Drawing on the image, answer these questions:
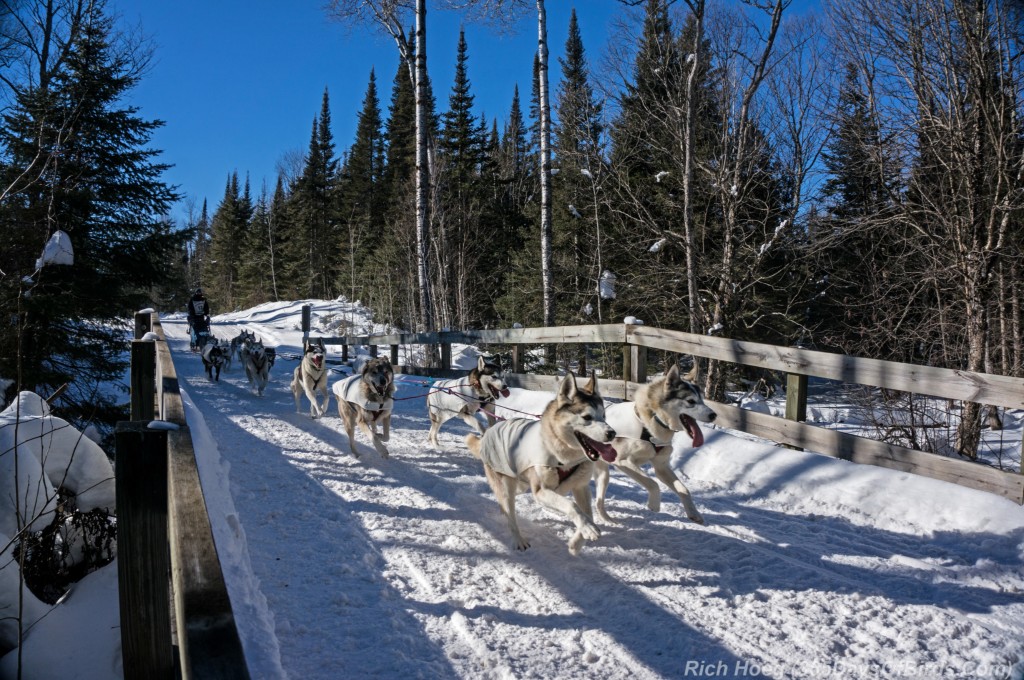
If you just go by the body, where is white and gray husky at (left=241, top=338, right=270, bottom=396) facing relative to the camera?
toward the camera

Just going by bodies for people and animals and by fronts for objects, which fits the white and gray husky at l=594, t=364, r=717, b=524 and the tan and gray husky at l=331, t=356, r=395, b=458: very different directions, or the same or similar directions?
same or similar directions

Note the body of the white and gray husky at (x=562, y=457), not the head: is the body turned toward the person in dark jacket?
no

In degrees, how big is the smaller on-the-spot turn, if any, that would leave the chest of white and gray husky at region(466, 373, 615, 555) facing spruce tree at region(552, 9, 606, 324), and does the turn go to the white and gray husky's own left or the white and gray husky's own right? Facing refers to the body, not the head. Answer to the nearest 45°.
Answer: approximately 135° to the white and gray husky's own left

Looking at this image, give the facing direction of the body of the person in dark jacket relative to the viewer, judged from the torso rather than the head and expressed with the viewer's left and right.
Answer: facing the viewer

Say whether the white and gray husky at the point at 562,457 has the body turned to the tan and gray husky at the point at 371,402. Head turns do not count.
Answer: no

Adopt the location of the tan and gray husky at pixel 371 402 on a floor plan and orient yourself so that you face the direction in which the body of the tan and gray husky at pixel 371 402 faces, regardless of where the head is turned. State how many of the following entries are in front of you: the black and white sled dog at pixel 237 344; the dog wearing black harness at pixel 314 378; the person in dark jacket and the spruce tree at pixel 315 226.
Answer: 0

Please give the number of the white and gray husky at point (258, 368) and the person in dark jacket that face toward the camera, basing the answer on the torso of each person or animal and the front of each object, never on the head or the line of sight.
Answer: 2

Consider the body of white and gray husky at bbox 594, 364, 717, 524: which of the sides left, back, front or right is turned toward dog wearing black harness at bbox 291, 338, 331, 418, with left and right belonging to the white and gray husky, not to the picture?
back

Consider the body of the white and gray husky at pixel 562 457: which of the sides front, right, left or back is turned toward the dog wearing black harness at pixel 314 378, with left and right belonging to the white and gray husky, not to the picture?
back

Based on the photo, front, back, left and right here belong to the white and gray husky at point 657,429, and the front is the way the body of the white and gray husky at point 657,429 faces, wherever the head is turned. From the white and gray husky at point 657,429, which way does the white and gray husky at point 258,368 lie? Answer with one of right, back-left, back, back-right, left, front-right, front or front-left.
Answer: back

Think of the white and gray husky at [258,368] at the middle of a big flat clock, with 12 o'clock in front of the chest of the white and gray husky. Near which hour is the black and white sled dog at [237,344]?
The black and white sled dog is roughly at 6 o'clock from the white and gray husky.

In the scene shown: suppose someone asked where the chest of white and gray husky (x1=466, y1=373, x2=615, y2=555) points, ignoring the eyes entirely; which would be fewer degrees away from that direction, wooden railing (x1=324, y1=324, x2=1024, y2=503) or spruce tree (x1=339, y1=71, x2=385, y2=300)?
the wooden railing

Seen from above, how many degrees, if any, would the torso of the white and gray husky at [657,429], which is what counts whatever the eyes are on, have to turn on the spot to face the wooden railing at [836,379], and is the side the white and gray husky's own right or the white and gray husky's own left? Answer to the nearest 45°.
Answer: approximately 90° to the white and gray husky's own left

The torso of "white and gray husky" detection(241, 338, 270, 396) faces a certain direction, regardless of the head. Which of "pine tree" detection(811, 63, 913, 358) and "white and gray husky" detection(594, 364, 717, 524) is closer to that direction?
the white and gray husky

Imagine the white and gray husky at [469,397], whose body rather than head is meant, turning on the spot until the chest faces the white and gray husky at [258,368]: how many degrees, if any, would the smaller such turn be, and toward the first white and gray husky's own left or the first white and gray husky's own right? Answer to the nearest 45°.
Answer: approximately 180°

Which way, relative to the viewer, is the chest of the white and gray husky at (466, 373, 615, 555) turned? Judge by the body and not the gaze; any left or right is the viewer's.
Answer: facing the viewer and to the right of the viewer

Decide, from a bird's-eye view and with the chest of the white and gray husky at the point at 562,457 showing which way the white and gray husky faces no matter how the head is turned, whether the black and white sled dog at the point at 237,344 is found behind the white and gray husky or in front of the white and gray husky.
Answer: behind
